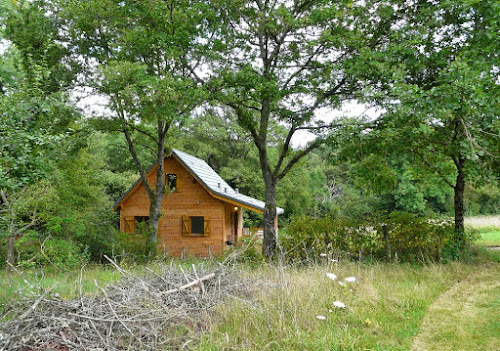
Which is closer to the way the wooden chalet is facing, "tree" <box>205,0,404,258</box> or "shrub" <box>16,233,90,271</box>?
the tree

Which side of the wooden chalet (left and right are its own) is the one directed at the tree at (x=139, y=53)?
right

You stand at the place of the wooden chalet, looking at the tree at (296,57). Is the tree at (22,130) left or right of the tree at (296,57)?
right

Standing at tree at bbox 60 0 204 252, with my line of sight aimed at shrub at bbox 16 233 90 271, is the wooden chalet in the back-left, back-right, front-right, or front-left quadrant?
back-right

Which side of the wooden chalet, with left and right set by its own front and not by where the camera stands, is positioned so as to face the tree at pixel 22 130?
right

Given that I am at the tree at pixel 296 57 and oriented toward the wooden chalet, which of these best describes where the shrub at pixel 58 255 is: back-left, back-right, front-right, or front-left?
front-left
